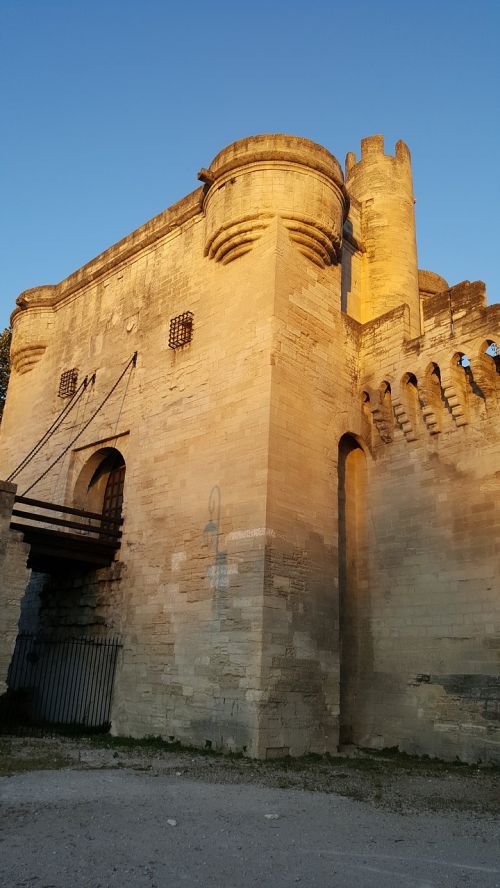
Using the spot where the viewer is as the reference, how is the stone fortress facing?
facing the viewer and to the left of the viewer
